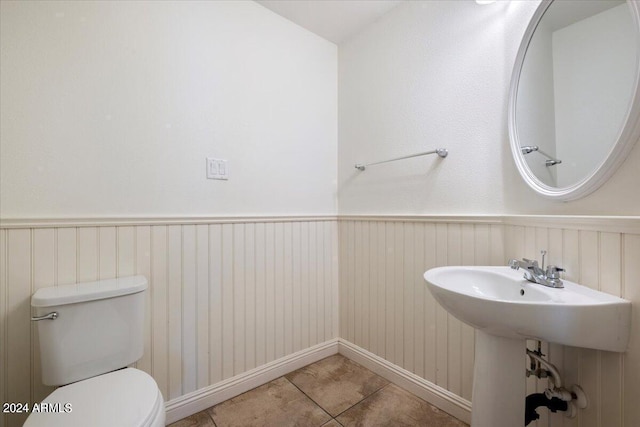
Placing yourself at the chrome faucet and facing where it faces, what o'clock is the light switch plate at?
The light switch plate is roughly at 1 o'clock from the chrome faucet.

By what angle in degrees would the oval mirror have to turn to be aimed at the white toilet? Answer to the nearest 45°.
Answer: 0° — it already faces it

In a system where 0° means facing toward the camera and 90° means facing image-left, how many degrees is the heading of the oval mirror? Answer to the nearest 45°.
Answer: approximately 45°

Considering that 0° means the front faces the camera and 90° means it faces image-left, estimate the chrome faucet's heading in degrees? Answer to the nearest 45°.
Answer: approximately 45°

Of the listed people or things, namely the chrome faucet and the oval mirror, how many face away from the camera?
0

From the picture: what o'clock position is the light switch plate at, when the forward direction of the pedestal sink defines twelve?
The light switch plate is roughly at 1 o'clock from the pedestal sink.

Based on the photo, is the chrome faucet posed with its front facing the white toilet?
yes

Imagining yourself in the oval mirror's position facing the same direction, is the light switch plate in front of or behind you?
in front

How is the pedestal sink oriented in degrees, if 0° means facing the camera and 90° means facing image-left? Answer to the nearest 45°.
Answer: approximately 45°

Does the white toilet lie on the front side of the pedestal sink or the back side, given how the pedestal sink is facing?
on the front side
